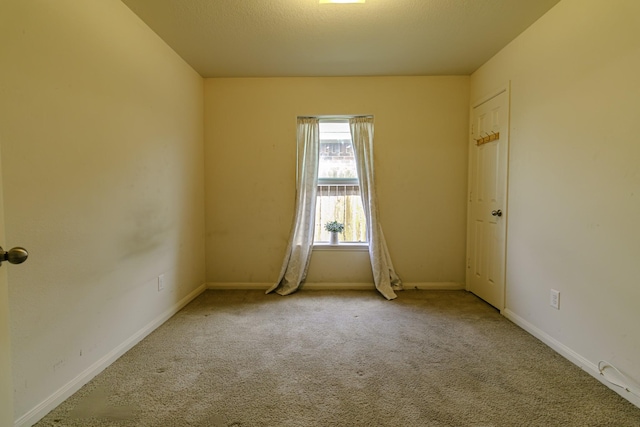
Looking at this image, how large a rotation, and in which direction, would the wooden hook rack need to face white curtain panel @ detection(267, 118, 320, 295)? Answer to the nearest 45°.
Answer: approximately 45° to its right

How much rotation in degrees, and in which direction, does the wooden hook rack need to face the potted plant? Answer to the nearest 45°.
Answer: approximately 45° to its right

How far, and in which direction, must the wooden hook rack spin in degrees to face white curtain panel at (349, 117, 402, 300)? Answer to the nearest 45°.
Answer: approximately 45° to its right

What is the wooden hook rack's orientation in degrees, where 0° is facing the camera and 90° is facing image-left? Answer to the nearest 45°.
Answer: approximately 45°
